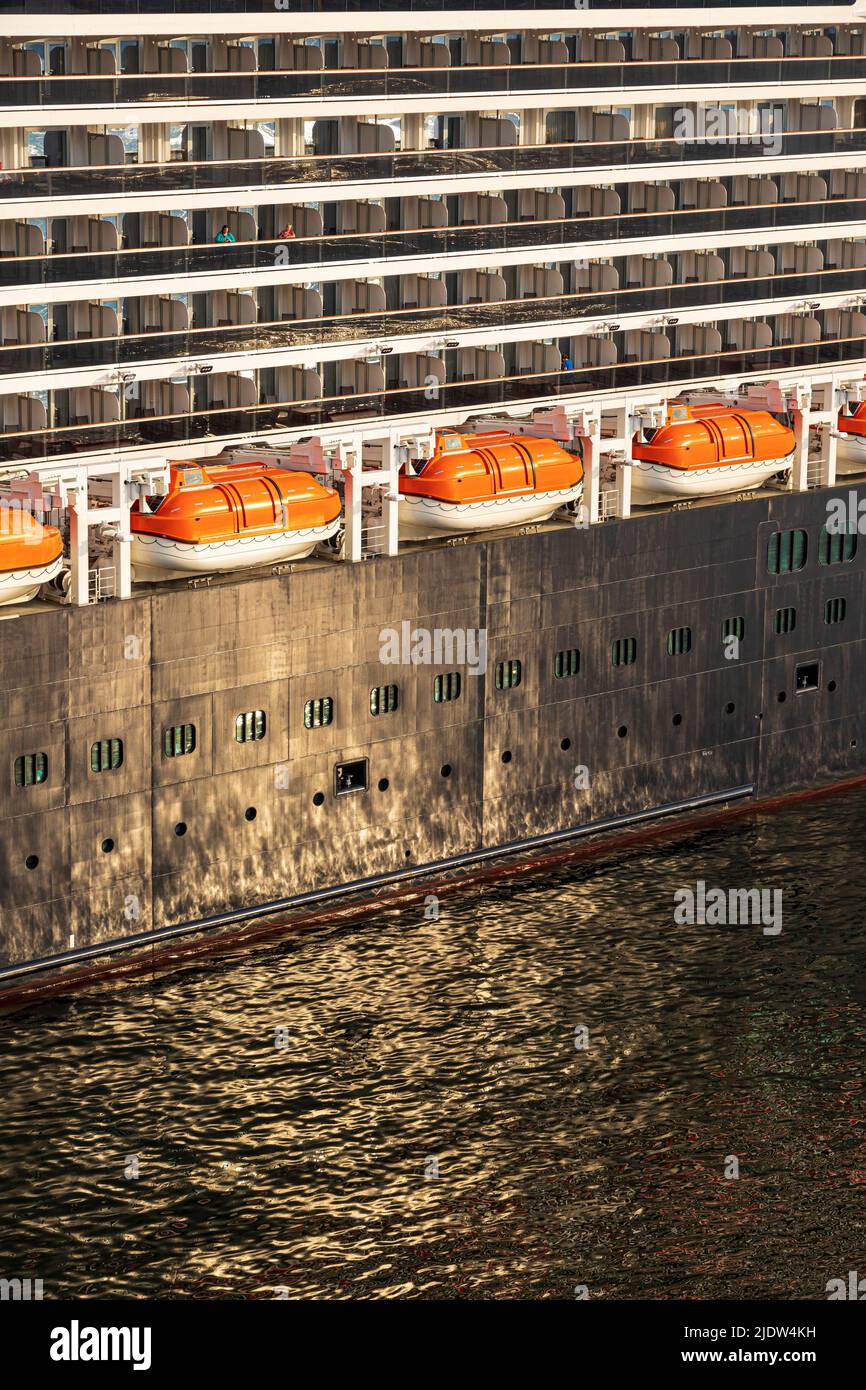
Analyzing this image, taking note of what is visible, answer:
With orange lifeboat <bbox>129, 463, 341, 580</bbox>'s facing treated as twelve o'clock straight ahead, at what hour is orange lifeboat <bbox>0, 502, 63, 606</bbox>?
orange lifeboat <bbox>0, 502, 63, 606</bbox> is roughly at 6 o'clock from orange lifeboat <bbox>129, 463, 341, 580</bbox>.

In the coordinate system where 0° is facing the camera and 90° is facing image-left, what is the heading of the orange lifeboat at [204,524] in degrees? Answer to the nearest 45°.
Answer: approximately 225°
